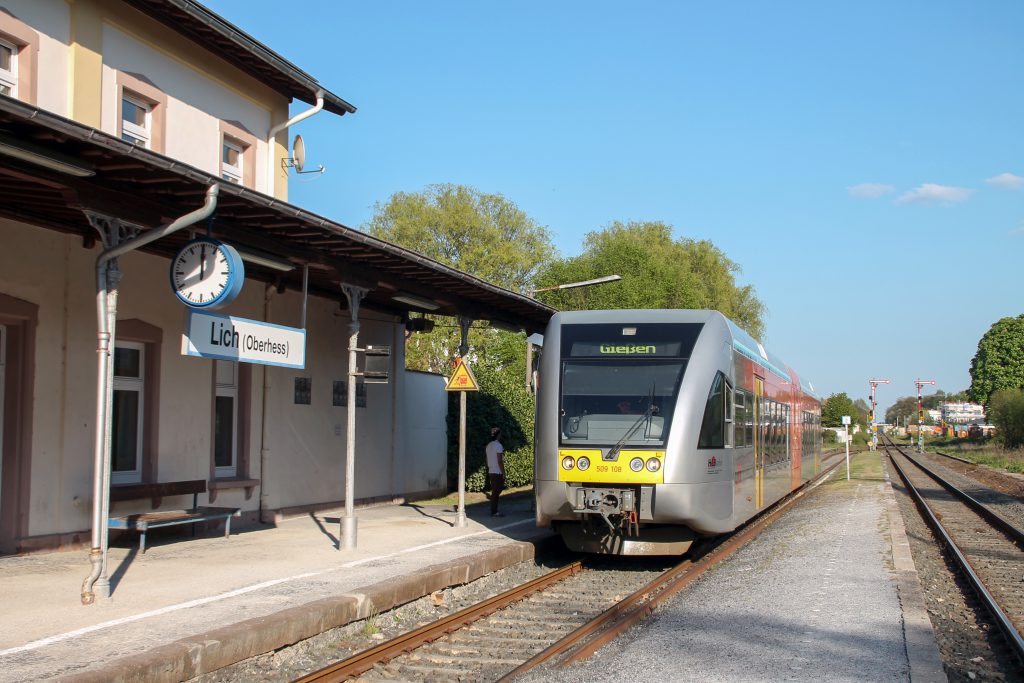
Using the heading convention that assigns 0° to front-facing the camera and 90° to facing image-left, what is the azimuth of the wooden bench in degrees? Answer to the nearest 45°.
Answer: approximately 315°

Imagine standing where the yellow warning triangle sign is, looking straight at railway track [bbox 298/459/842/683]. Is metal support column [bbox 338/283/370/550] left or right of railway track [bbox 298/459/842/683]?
right

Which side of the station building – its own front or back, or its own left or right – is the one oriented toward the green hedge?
left

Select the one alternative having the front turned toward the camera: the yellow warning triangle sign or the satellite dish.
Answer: the yellow warning triangle sign

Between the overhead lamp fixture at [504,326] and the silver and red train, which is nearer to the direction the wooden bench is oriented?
the silver and red train

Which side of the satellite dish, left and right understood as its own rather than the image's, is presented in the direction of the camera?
right

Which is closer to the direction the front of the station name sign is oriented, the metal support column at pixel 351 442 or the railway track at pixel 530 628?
the railway track

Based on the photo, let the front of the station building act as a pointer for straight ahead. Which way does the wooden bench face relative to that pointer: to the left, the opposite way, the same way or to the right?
the same way

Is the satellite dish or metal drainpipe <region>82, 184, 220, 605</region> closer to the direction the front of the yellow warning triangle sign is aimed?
the metal drainpipe

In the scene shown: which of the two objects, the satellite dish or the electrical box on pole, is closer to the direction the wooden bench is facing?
the electrical box on pole

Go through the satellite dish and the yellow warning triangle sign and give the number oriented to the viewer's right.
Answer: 1

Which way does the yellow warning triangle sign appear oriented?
toward the camera

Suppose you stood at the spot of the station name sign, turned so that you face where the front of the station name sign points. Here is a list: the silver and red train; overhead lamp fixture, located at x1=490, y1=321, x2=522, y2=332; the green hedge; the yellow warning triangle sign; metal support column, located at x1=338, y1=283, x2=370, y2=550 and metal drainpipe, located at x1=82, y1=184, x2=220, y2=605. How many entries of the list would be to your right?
1
